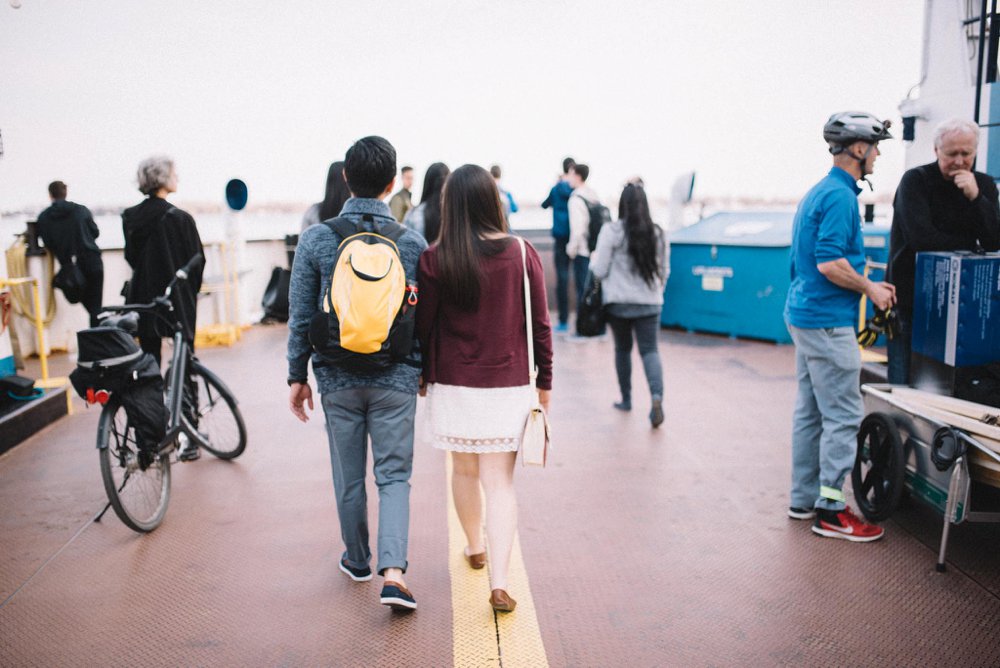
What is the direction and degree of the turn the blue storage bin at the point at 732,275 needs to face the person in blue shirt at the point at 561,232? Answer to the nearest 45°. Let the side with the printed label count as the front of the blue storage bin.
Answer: approximately 90° to its right

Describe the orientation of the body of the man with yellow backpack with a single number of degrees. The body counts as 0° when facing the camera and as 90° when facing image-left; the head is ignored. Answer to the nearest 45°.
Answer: approximately 180°

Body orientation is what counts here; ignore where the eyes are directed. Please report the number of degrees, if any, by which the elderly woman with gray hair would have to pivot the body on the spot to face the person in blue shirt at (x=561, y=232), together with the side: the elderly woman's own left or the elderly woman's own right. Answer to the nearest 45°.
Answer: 0° — they already face them

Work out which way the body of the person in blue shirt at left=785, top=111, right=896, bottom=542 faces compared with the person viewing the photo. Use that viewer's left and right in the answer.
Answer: facing to the right of the viewer

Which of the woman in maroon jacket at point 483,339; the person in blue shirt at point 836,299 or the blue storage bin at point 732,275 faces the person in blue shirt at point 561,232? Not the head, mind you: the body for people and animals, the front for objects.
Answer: the woman in maroon jacket

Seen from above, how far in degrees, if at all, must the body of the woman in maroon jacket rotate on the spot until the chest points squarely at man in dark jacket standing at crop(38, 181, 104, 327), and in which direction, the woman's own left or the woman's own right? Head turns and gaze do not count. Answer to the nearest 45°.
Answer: approximately 45° to the woman's own left

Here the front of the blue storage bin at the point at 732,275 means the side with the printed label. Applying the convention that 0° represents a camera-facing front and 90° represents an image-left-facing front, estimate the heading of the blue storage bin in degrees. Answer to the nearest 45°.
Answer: approximately 0°

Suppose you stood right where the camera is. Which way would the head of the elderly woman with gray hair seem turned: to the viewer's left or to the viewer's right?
to the viewer's right

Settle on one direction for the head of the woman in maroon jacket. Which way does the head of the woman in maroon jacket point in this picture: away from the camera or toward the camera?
away from the camera

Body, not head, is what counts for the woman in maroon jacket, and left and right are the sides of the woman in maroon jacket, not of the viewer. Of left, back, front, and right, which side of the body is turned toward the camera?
back

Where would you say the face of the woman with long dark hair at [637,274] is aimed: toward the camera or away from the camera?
away from the camera

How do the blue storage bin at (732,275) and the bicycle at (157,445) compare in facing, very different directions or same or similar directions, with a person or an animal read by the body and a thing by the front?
very different directions
